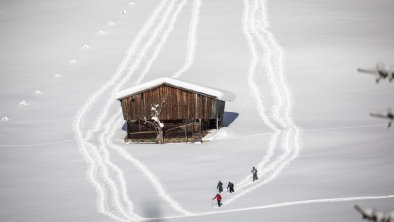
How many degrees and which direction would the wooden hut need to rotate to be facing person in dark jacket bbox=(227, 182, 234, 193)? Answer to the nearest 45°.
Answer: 0° — it already faces them

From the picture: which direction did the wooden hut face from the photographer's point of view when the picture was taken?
facing the viewer

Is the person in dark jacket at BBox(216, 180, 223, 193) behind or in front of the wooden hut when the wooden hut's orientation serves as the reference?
in front
